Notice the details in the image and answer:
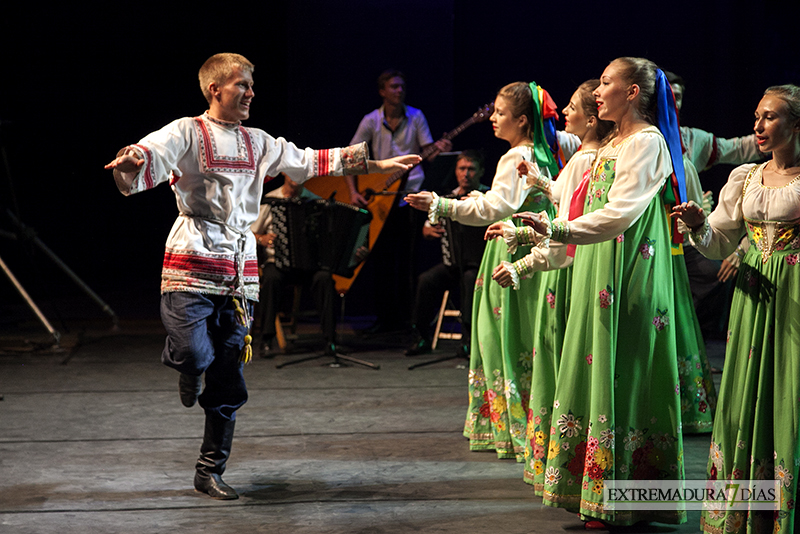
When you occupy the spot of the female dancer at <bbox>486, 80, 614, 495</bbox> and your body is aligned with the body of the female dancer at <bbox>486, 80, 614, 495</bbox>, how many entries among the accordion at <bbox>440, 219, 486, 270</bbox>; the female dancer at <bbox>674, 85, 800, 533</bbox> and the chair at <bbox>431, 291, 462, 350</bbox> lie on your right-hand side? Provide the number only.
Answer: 2

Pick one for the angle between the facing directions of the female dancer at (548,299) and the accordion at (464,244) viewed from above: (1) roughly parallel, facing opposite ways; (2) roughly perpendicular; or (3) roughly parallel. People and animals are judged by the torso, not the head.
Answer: roughly perpendicular

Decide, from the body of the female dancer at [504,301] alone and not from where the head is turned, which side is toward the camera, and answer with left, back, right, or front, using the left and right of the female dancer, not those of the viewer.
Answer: left

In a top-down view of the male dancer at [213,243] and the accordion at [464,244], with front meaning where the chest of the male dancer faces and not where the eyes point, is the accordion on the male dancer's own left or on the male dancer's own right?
on the male dancer's own left

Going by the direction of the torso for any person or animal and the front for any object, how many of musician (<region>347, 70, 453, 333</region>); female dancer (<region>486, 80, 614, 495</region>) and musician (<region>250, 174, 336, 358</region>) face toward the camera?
2

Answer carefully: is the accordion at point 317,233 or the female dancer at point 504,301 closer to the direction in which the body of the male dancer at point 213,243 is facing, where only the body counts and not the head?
the female dancer

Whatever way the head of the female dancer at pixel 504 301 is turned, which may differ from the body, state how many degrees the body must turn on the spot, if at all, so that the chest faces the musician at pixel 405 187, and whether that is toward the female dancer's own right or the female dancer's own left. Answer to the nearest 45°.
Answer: approximately 90° to the female dancer's own right

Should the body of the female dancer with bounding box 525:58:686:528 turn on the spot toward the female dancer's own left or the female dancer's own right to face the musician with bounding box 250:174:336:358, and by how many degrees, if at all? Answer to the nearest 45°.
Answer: approximately 45° to the female dancer's own right

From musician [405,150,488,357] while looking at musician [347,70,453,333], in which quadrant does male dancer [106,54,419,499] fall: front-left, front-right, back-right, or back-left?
back-left

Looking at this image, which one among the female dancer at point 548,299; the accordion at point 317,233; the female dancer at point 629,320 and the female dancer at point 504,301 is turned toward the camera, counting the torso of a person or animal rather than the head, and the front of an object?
the accordion

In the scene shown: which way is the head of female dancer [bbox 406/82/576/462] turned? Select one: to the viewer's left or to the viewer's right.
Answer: to the viewer's left

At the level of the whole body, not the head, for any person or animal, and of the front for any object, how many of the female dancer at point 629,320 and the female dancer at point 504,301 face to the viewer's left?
2

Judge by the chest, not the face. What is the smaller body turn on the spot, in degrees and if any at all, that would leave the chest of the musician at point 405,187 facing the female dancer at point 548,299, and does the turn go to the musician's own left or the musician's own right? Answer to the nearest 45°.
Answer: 0° — they already face them

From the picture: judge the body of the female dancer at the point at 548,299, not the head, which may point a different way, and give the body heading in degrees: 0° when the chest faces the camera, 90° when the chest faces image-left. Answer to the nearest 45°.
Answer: approximately 90°

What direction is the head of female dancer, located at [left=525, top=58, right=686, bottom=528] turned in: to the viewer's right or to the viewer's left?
to the viewer's left

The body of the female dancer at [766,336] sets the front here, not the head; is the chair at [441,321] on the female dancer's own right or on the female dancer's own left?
on the female dancer's own right

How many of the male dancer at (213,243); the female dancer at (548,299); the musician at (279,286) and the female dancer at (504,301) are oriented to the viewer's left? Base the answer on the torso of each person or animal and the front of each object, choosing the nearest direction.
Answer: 2

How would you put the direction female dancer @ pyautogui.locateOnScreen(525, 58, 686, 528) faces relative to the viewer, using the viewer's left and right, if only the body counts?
facing to the left of the viewer
